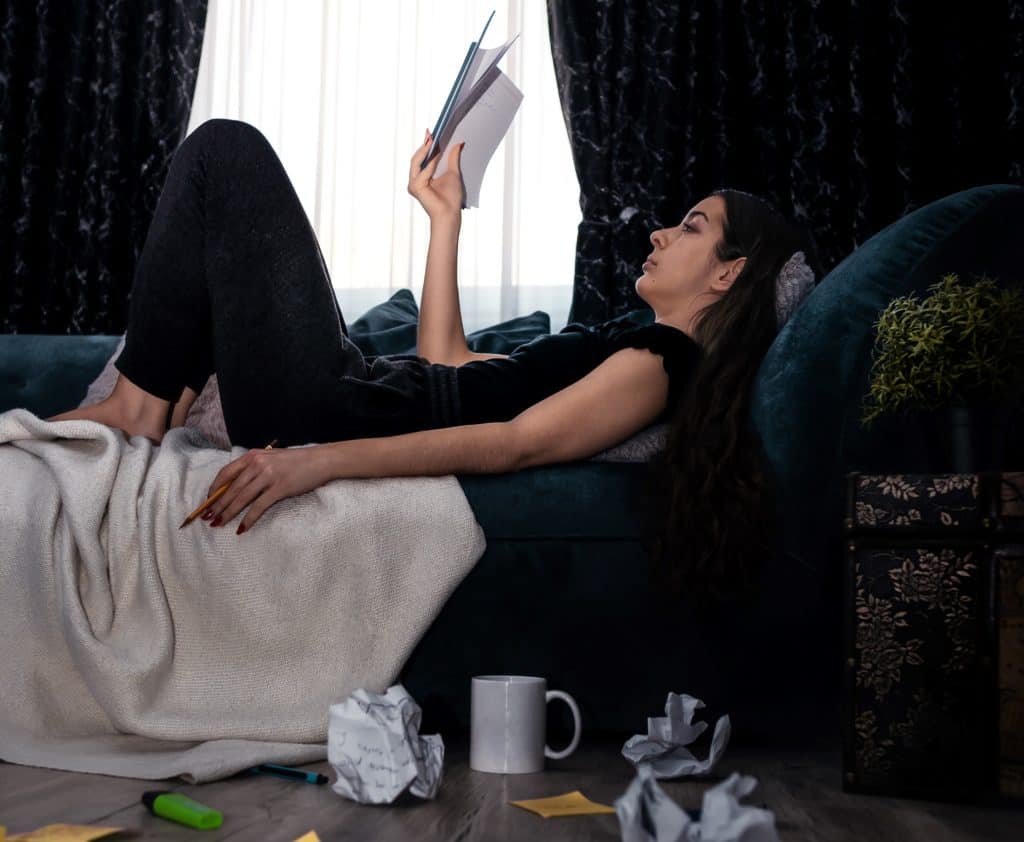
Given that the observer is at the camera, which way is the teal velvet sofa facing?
facing the viewer

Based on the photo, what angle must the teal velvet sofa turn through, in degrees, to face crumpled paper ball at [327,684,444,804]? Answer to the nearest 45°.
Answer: approximately 45° to its right

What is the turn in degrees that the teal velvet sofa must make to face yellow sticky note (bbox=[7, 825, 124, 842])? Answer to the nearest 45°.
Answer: approximately 45° to its right

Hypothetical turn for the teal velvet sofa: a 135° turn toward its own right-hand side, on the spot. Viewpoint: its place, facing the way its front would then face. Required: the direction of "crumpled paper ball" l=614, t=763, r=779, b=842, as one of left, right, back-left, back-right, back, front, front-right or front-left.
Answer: back-left

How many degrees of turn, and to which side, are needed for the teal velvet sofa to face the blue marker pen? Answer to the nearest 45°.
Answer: approximately 45° to its right

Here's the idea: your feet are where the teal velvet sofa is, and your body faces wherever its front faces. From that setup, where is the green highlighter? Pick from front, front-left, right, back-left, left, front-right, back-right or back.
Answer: front-right

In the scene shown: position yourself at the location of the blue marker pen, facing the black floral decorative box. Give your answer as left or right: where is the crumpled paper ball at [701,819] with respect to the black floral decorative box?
right
